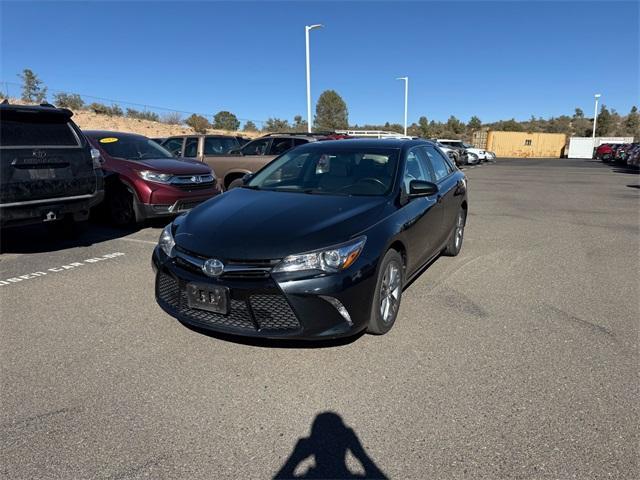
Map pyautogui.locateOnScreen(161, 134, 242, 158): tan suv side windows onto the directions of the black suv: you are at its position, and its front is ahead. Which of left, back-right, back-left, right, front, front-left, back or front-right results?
front-right

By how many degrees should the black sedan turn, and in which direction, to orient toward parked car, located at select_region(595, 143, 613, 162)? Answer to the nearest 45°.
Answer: approximately 180°

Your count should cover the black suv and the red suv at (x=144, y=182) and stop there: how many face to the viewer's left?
0

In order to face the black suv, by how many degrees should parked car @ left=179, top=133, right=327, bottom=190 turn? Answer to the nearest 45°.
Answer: approximately 45° to its left

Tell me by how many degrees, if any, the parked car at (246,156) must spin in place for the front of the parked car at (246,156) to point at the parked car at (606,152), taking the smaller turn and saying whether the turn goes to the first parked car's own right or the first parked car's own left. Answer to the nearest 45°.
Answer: approximately 135° to the first parked car's own right

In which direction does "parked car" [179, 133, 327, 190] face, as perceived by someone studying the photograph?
facing to the left of the viewer

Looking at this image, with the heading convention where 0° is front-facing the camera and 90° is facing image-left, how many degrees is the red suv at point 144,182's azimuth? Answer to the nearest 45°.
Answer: approximately 315°

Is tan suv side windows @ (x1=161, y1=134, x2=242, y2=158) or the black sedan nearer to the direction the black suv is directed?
the tan suv side windows

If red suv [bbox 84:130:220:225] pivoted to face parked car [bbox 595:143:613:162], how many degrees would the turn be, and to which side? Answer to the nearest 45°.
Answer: approximately 90° to its left

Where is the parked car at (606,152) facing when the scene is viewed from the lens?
facing the viewer and to the left of the viewer

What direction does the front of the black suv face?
away from the camera

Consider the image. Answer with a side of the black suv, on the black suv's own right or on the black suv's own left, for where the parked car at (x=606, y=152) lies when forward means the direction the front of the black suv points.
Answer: on the black suv's own right

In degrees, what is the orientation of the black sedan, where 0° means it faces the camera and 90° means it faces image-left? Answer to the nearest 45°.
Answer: approximately 45°
